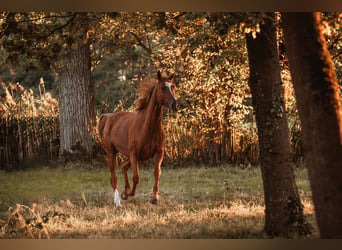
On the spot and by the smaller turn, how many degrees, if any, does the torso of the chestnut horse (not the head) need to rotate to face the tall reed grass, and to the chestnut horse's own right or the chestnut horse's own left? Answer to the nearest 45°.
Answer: approximately 135° to the chestnut horse's own right

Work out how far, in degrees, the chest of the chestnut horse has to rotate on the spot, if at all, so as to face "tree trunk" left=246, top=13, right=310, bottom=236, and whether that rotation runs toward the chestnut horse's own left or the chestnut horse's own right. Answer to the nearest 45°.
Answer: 0° — it already faces it

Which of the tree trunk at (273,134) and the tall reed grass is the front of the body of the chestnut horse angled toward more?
the tree trunk

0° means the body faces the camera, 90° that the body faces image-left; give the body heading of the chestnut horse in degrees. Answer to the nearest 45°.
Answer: approximately 315°

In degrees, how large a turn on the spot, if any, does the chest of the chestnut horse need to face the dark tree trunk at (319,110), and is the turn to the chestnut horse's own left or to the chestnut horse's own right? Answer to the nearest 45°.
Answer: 0° — it already faces it

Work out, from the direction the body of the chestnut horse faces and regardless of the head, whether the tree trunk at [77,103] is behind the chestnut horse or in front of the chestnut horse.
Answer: behind
